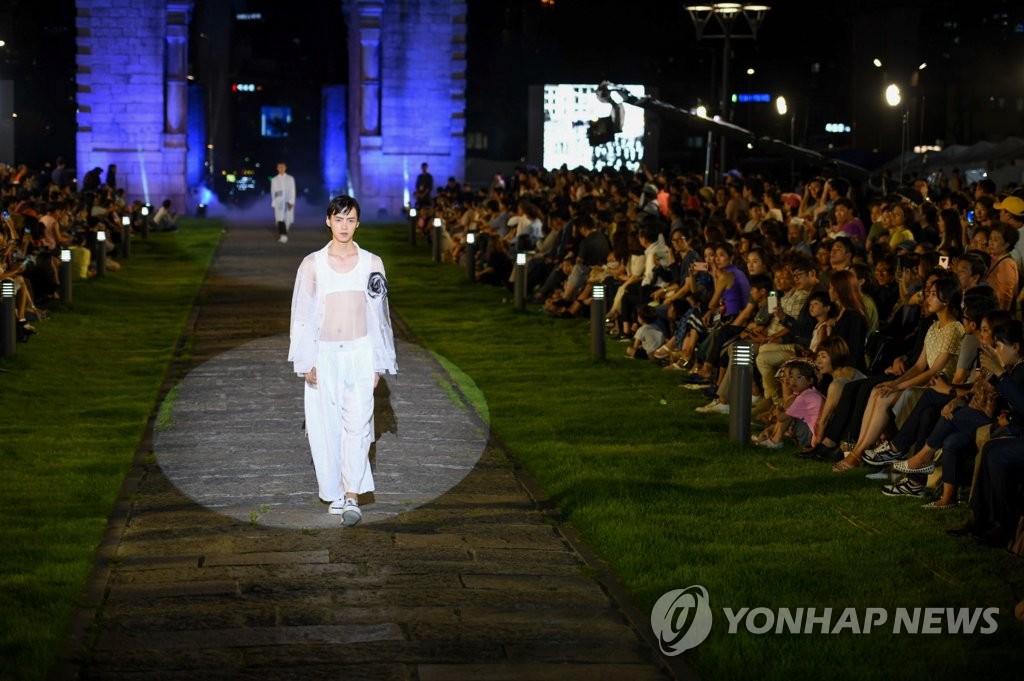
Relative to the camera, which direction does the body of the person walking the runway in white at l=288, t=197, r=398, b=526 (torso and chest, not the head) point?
toward the camera

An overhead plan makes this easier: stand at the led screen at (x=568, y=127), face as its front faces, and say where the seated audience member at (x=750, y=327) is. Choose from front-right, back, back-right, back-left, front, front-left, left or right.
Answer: front

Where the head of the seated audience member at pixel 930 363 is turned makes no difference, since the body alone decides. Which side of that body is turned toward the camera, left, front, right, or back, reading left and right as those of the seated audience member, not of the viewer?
left

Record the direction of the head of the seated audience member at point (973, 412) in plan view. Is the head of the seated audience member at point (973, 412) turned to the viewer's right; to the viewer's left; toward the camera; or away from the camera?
to the viewer's left

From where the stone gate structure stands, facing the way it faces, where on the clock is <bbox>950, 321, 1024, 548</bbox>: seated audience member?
The seated audience member is roughly at 12 o'clock from the stone gate structure.

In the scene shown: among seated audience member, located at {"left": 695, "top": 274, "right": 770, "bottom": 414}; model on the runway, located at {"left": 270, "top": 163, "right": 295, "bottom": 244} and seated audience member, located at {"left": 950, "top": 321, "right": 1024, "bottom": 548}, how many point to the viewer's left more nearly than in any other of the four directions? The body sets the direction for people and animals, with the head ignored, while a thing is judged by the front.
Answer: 2

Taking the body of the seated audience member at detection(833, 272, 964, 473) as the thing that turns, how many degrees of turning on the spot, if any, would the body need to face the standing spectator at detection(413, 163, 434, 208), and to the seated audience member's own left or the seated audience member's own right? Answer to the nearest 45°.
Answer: approximately 45° to the seated audience member's own right

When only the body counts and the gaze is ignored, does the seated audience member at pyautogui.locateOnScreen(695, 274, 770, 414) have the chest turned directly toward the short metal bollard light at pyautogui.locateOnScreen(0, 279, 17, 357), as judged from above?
yes

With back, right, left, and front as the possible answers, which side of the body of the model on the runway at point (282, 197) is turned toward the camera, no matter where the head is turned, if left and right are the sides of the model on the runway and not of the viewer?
front

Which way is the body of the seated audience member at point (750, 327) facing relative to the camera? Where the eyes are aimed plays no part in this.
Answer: to the viewer's left

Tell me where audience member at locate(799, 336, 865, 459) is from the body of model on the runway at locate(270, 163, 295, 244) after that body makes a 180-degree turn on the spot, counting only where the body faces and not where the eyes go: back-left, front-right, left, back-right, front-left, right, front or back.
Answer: back

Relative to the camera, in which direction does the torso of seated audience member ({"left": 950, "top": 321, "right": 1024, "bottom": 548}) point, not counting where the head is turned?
to the viewer's left

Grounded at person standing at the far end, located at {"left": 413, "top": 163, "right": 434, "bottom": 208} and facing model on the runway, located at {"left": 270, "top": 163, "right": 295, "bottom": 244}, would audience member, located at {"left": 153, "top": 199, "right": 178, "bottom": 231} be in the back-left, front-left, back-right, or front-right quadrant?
front-right

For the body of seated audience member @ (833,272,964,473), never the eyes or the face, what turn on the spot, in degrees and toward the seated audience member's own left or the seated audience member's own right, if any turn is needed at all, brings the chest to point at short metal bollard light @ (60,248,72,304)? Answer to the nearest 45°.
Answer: approximately 45° to the seated audience member's own right

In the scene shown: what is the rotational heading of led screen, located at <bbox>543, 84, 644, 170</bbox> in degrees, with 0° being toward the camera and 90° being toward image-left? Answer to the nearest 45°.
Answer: approximately 0°
